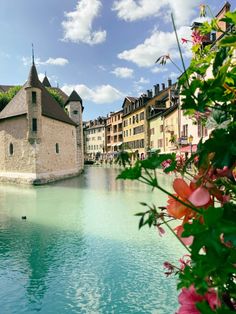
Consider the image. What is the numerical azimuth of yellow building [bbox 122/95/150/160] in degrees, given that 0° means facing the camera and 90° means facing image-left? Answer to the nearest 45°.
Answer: approximately 45°

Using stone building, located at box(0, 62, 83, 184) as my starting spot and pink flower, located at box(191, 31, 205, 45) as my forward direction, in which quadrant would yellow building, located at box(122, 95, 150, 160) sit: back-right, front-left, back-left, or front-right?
back-left

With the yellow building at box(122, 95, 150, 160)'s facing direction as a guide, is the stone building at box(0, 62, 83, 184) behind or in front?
in front

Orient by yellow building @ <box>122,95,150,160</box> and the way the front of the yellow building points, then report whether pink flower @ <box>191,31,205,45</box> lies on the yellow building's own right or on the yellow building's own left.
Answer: on the yellow building's own left
